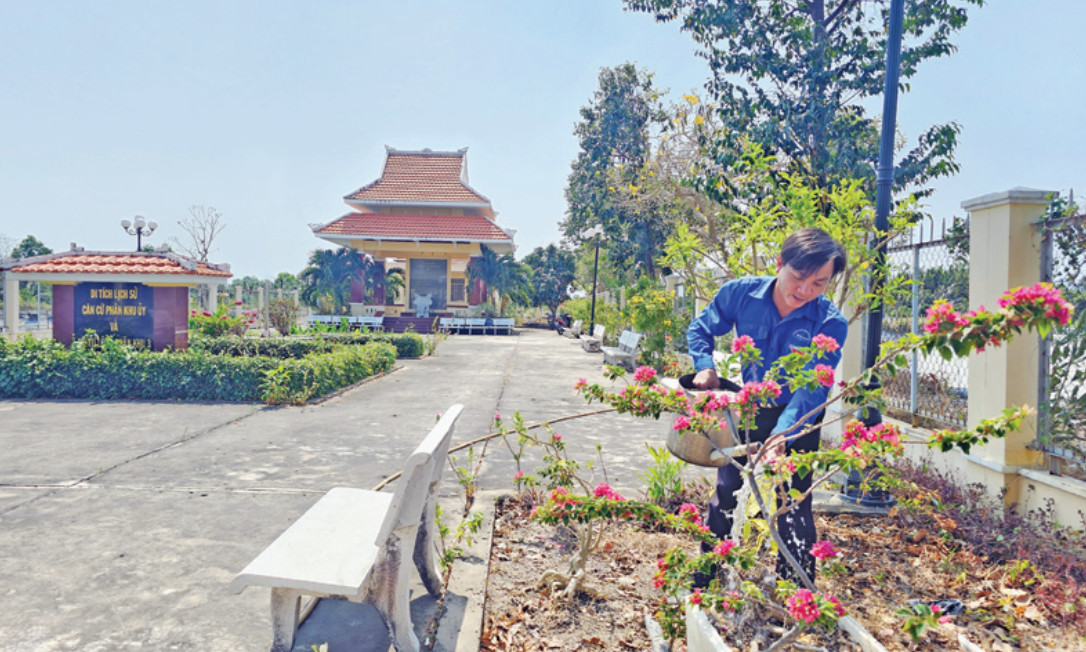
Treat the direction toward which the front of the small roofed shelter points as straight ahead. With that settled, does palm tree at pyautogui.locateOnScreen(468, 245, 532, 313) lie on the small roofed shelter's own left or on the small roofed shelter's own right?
on the small roofed shelter's own left

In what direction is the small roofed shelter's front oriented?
toward the camera

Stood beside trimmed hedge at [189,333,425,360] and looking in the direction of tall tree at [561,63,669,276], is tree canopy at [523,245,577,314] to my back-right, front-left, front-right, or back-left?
front-left

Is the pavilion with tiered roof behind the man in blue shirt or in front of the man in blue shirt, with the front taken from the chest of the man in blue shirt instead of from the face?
behind

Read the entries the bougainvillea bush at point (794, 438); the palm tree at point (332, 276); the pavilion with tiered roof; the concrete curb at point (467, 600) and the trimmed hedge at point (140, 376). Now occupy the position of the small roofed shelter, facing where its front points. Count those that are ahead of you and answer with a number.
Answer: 3

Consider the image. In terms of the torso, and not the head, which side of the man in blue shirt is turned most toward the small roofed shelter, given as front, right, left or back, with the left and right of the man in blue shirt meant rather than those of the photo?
right

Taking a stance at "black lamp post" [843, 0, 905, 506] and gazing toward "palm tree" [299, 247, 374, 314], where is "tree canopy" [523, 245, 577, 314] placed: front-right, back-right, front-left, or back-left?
front-right

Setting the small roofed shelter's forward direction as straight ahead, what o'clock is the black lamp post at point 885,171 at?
The black lamp post is roughly at 11 o'clock from the small roofed shelter.

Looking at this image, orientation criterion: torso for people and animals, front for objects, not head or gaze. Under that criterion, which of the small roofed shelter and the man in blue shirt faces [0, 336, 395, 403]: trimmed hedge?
the small roofed shelter

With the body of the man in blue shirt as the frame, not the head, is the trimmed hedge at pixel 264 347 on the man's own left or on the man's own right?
on the man's own right

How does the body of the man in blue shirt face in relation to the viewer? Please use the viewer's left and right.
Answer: facing the viewer

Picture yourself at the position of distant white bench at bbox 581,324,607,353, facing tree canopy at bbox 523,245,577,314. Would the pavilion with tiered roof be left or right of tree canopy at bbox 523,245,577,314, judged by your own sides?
left
